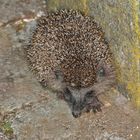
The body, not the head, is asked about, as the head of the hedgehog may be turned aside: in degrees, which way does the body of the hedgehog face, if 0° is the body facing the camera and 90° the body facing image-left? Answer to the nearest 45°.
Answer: approximately 0°
